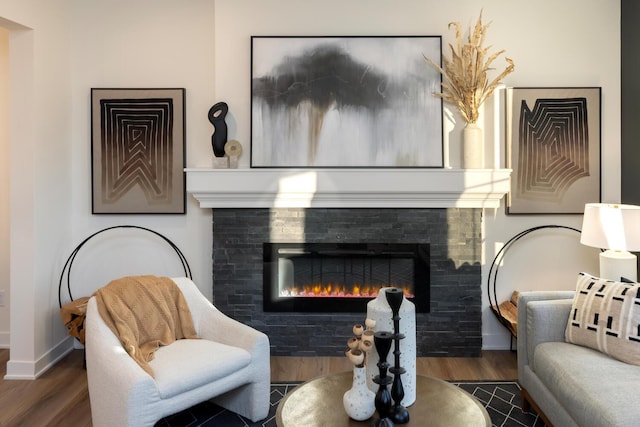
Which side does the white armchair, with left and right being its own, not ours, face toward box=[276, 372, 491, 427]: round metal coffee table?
front

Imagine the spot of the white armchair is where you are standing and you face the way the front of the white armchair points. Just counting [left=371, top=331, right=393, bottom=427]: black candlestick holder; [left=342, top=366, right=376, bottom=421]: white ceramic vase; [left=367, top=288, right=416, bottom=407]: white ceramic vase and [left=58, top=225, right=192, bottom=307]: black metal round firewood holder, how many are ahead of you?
3

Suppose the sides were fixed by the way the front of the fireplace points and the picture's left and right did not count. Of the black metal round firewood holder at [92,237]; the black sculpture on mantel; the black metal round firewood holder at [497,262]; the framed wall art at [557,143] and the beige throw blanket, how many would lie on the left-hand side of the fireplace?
2

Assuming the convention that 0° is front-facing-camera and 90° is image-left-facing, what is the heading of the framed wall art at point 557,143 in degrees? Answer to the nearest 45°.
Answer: approximately 0°

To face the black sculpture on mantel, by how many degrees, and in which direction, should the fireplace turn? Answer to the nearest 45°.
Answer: approximately 90° to its right

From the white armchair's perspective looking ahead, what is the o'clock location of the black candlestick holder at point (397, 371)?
The black candlestick holder is roughly at 12 o'clock from the white armchair.

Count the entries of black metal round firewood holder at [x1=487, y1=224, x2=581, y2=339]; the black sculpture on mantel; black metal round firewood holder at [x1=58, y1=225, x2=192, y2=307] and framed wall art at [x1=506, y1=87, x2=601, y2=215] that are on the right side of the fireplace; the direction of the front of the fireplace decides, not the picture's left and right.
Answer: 2

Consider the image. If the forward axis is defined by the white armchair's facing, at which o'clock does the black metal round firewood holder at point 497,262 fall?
The black metal round firewood holder is roughly at 10 o'clock from the white armchair.

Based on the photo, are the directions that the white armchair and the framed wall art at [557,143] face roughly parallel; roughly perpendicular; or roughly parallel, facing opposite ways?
roughly perpendicular

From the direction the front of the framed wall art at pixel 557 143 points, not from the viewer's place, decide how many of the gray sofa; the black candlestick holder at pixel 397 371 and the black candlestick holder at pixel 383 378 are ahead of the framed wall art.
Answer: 3

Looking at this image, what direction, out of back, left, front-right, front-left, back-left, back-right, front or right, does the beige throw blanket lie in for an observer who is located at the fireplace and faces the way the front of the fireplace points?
front-right

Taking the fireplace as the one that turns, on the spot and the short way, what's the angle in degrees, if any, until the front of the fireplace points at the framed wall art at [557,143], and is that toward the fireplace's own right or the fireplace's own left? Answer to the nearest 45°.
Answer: approximately 90° to the fireplace's own left

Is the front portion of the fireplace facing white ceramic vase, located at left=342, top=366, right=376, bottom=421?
yes

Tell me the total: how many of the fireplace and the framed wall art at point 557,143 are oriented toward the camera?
2

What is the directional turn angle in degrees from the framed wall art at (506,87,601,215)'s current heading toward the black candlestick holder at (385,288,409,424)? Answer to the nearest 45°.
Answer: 0° — it already faces it

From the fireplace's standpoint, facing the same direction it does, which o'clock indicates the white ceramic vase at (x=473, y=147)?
The white ceramic vase is roughly at 9 o'clock from the fireplace.
